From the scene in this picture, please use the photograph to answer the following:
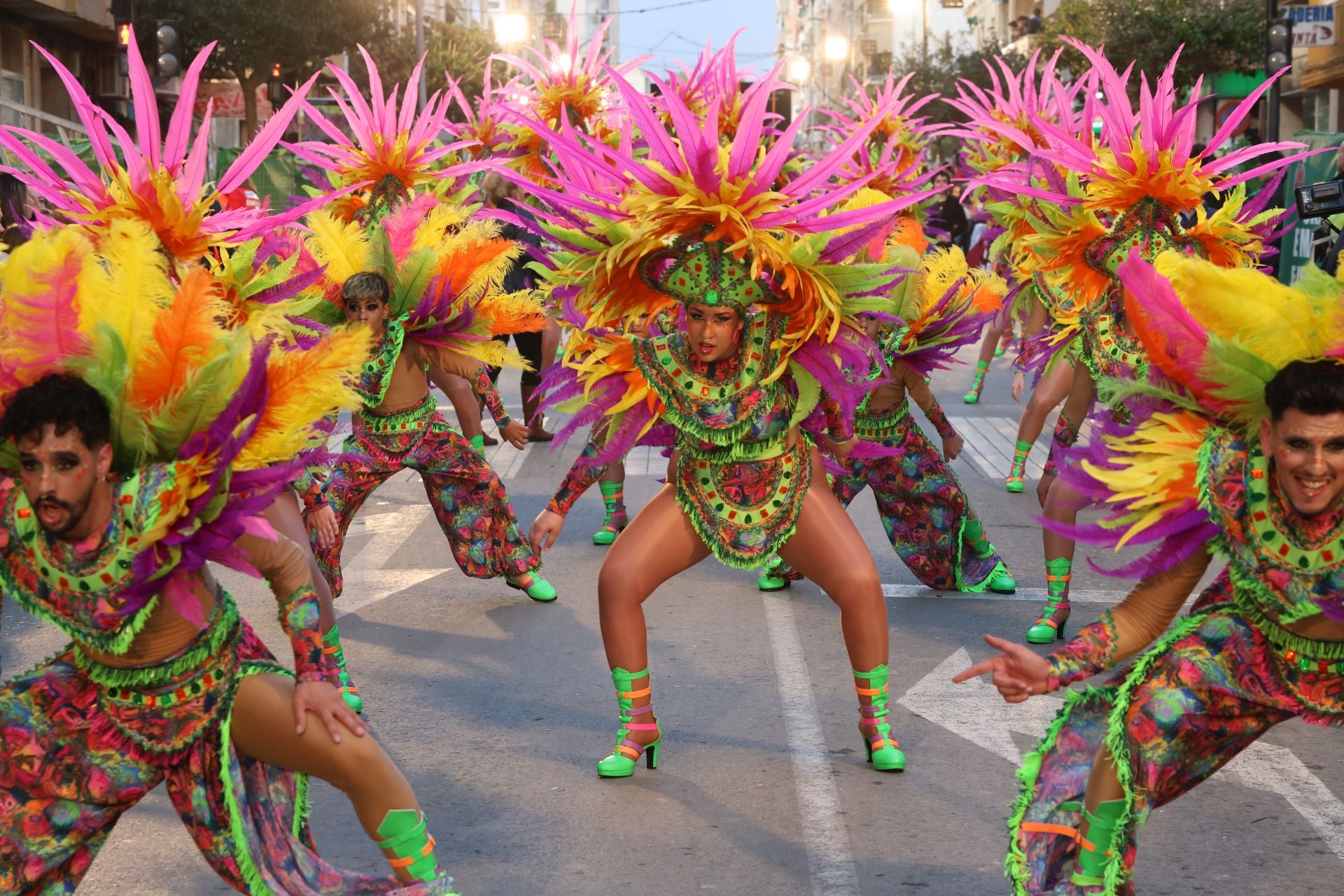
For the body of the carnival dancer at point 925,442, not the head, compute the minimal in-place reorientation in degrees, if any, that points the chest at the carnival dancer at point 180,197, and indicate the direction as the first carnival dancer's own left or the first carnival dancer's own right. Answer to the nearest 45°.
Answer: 0° — they already face them

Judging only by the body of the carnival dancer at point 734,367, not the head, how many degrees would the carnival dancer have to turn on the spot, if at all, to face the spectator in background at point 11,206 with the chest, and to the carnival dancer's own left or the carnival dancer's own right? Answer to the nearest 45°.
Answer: approximately 135° to the carnival dancer's own right

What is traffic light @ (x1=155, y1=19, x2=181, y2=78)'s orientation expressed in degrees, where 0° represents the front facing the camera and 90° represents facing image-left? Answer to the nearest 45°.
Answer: approximately 0°

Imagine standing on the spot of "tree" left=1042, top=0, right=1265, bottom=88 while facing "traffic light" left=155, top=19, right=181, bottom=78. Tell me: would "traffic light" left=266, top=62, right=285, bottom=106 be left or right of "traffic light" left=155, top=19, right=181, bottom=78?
right

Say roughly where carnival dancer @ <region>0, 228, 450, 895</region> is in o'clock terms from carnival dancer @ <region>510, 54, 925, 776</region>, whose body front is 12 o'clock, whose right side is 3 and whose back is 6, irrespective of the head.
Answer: carnival dancer @ <region>0, 228, 450, 895</region> is roughly at 1 o'clock from carnival dancer @ <region>510, 54, 925, 776</region>.

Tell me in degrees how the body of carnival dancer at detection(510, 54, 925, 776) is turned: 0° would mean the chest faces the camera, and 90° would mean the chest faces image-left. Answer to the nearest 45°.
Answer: approximately 0°

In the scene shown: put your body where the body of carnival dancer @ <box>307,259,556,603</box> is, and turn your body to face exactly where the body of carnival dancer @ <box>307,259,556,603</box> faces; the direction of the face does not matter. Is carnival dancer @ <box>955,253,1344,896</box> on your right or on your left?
on your left
